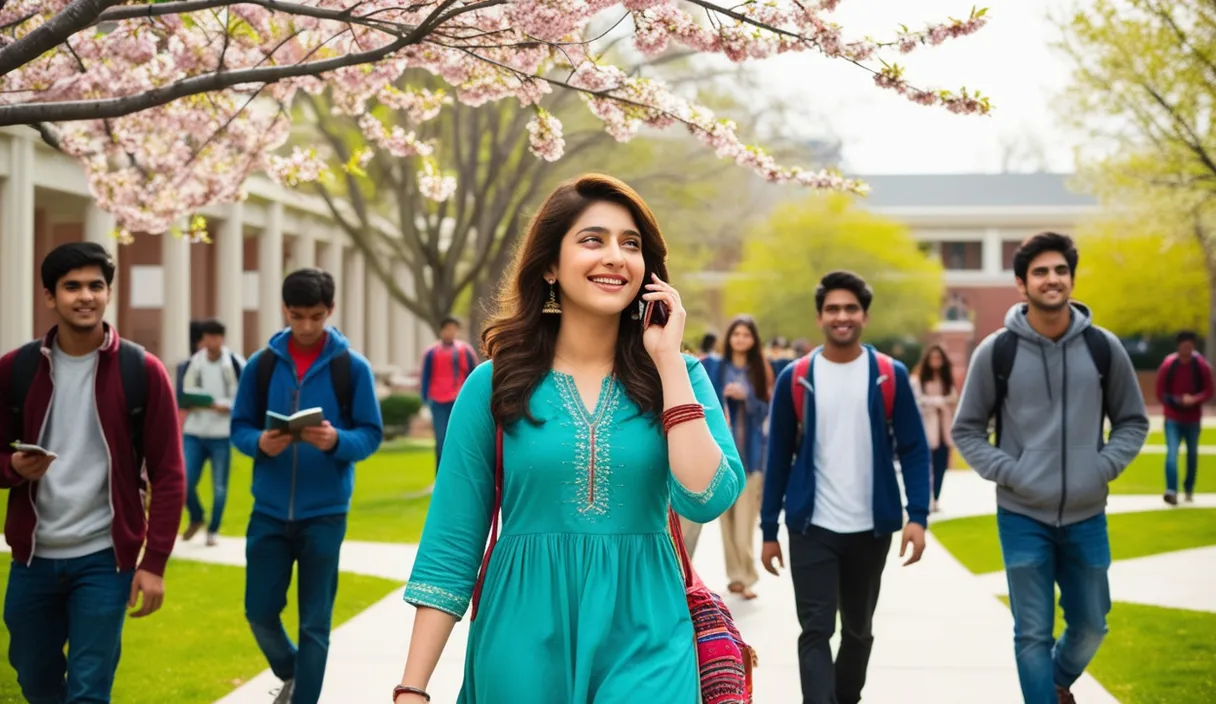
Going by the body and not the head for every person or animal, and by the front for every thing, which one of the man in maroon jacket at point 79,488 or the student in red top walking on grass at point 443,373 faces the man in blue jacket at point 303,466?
the student in red top walking on grass

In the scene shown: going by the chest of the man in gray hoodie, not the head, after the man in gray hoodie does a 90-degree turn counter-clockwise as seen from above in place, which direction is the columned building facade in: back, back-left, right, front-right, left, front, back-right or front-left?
back-left

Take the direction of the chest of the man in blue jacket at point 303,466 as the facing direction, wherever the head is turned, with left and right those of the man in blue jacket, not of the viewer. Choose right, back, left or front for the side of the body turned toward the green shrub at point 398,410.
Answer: back

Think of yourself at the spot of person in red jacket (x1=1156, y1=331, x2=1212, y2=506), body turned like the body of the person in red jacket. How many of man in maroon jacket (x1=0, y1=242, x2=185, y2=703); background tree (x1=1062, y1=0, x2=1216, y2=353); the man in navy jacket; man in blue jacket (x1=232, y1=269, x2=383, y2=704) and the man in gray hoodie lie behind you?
1

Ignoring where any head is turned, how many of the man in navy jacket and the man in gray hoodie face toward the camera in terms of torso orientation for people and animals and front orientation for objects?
2

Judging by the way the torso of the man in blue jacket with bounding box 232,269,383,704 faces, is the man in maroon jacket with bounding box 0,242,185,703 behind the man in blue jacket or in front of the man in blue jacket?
in front

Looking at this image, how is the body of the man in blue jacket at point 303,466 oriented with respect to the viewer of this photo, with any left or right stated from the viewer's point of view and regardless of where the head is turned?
facing the viewer

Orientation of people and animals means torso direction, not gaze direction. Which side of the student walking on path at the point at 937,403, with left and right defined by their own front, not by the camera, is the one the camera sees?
front

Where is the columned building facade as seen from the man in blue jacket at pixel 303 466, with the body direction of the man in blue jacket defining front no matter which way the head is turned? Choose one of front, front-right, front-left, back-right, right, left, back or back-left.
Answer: back

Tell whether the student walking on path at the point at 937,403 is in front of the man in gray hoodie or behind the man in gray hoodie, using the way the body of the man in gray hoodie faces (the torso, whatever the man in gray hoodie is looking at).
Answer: behind

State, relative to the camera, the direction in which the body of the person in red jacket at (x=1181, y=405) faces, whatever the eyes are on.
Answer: toward the camera

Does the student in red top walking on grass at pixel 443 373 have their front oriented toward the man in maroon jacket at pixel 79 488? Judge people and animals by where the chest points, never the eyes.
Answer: yes

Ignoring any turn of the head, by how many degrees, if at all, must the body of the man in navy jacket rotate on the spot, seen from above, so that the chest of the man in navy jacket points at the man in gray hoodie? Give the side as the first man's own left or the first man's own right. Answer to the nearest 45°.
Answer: approximately 90° to the first man's own left
